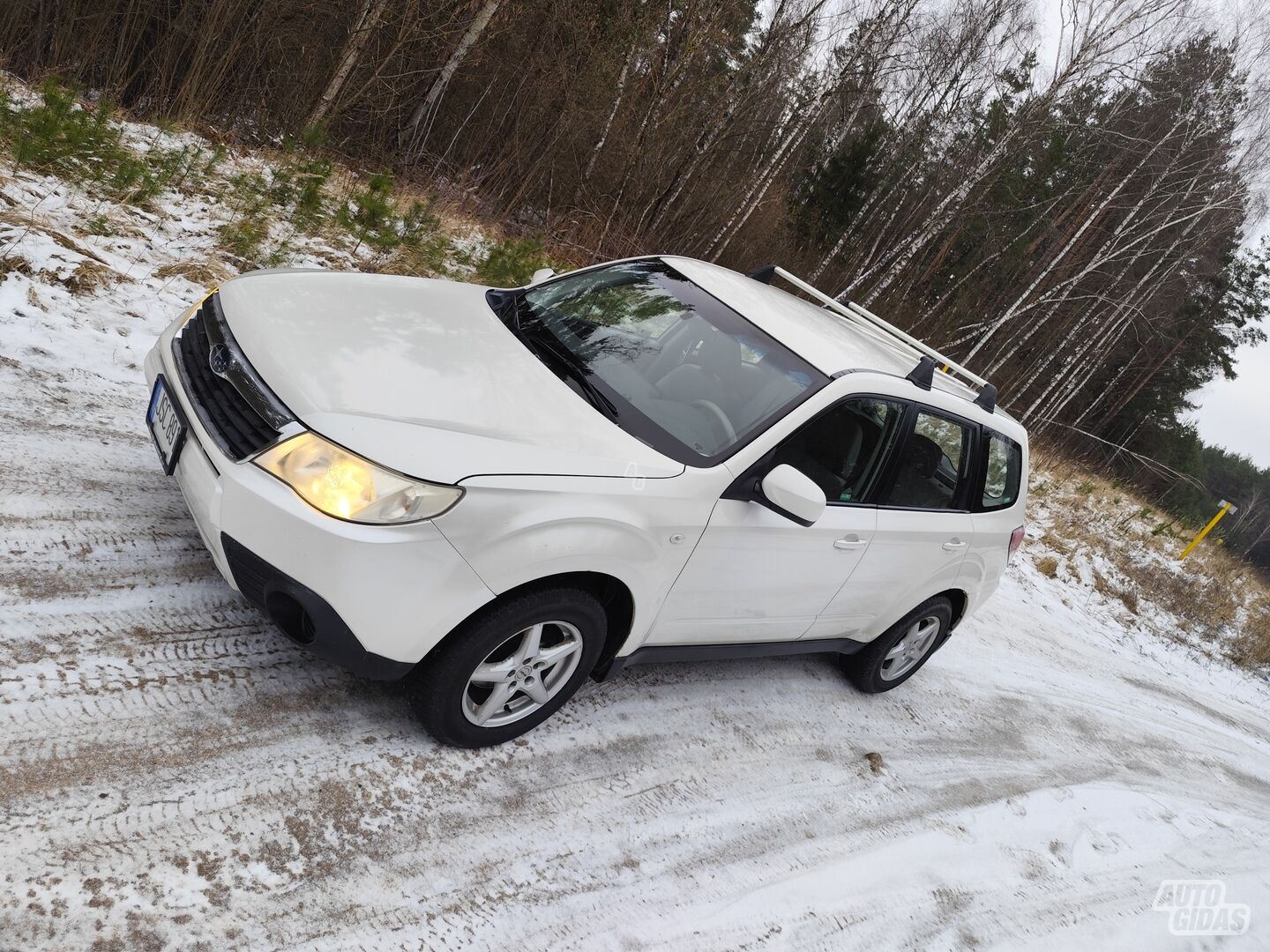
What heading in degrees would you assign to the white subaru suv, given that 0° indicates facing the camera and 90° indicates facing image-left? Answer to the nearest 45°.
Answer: approximately 45°

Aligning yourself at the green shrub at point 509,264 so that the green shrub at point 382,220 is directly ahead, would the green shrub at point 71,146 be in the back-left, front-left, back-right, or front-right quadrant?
front-left

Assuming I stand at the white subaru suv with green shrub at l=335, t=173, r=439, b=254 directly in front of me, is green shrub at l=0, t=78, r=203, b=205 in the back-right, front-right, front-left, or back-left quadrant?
front-left

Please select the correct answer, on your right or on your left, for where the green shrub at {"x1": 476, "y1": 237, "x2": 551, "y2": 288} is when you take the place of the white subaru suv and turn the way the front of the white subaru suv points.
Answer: on your right

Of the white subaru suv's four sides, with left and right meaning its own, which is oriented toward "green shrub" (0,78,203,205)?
right

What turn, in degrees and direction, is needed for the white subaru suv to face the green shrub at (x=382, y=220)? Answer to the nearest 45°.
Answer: approximately 90° to its right
